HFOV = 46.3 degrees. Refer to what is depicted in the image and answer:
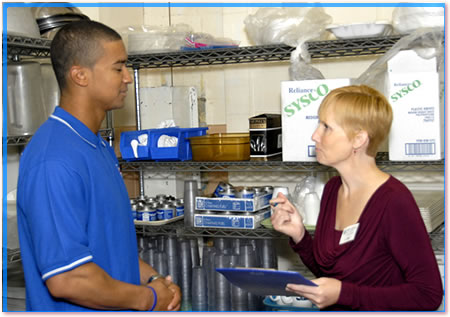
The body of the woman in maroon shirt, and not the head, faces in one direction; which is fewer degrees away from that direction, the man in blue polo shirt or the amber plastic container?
the man in blue polo shirt

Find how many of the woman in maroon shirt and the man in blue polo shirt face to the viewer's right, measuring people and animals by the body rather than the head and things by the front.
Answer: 1

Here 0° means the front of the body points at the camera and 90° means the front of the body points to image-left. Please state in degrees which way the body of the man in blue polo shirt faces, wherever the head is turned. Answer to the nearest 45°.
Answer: approximately 270°

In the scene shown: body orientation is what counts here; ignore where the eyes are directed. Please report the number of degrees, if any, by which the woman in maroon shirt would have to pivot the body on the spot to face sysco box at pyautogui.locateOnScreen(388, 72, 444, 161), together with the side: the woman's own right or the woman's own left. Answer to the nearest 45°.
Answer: approximately 135° to the woman's own right

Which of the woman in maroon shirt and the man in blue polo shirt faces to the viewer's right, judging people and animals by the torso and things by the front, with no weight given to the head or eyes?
the man in blue polo shirt

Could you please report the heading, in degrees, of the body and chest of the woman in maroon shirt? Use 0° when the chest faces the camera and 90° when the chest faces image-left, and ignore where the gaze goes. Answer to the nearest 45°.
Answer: approximately 45°

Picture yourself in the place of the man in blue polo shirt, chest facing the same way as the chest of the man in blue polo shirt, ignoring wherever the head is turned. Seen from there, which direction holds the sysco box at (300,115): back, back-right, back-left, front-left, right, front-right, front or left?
front-left

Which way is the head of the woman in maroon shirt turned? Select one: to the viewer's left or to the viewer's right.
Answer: to the viewer's left

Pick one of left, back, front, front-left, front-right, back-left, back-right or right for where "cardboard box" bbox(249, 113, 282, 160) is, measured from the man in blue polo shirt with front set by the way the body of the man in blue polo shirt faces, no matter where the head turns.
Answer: front-left

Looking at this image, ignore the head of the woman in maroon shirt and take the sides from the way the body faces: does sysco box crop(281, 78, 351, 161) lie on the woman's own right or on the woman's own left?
on the woman's own right

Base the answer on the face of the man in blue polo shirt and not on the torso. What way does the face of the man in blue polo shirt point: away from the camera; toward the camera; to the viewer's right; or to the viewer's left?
to the viewer's right

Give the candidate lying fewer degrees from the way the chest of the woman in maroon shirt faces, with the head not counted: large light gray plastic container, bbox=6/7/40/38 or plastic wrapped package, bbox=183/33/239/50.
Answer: the large light gray plastic container

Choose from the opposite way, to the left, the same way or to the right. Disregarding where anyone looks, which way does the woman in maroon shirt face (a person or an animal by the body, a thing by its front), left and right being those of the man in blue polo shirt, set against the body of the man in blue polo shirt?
the opposite way

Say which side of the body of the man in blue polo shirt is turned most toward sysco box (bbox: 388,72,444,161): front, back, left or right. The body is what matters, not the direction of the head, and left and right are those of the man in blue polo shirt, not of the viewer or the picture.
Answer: front

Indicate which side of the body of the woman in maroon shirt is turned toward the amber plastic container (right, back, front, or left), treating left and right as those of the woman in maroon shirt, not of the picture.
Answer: right
